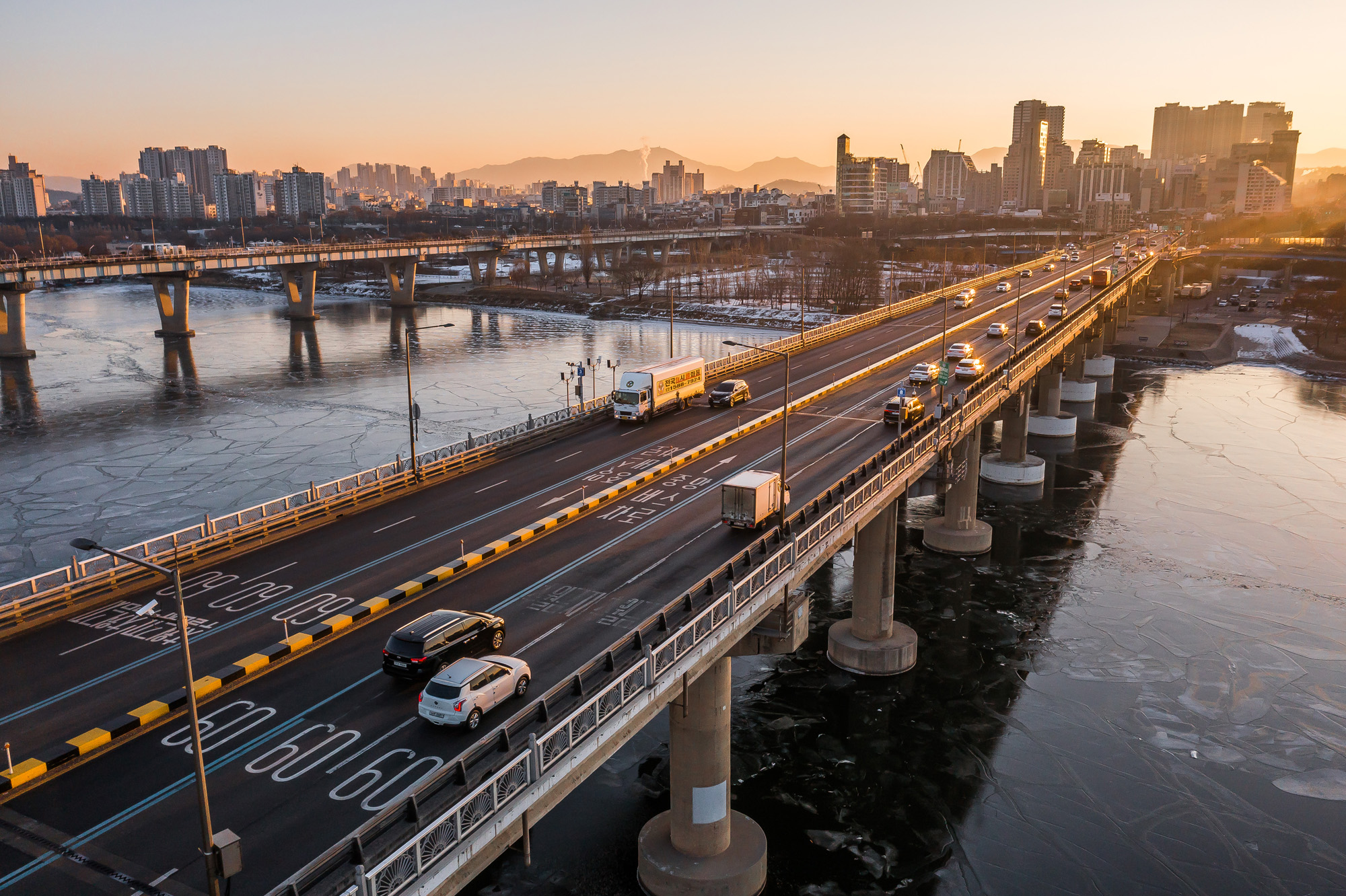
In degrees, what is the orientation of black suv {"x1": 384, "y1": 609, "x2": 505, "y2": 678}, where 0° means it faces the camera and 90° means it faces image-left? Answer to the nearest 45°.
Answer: approximately 225°

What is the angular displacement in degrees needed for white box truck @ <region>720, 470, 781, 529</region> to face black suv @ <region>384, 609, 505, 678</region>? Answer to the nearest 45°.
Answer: approximately 180°

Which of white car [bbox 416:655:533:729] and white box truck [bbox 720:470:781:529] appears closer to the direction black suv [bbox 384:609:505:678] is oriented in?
the white box truck

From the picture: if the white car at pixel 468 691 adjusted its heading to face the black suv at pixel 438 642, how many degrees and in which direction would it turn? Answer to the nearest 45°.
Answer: approximately 45° to its left

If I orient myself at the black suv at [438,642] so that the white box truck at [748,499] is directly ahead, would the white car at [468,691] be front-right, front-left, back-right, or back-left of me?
back-right

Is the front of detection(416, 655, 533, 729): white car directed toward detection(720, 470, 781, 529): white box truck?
yes

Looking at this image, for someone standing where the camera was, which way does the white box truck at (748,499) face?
facing away from the viewer and to the right of the viewer

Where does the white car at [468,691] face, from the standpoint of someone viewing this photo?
facing away from the viewer and to the right of the viewer

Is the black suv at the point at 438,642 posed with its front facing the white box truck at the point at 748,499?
yes
